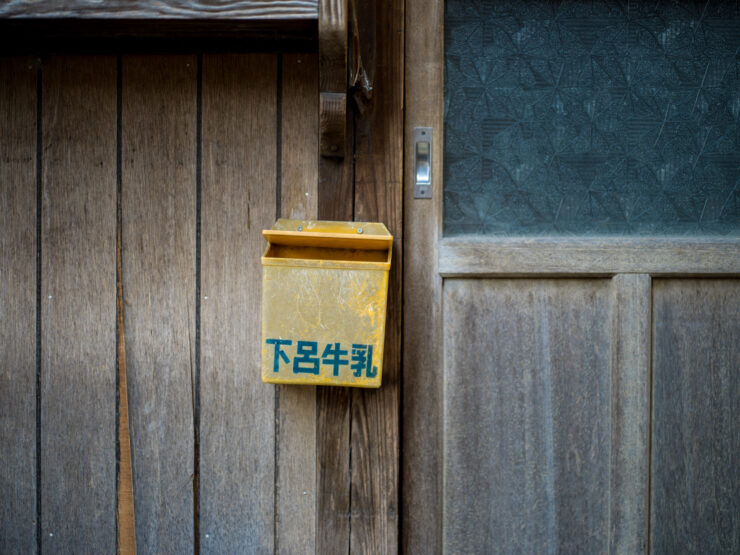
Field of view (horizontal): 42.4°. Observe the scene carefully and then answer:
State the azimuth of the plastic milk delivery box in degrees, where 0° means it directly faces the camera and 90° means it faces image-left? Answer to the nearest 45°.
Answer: approximately 0°
